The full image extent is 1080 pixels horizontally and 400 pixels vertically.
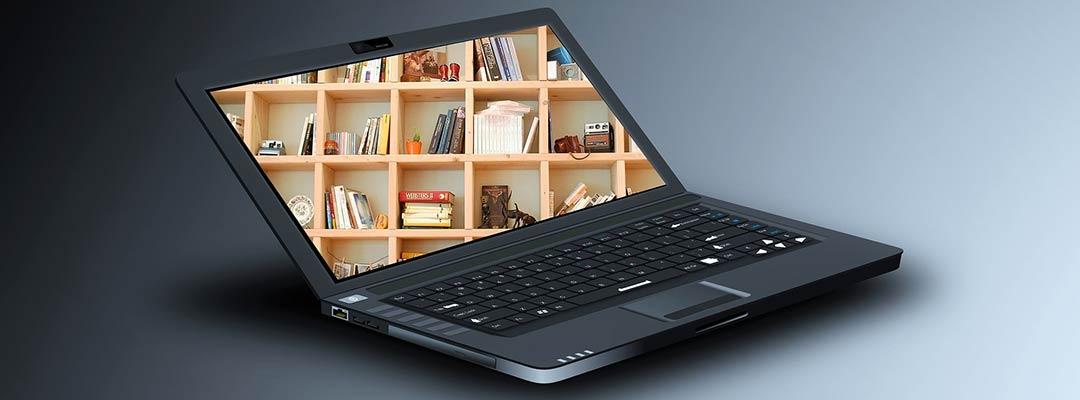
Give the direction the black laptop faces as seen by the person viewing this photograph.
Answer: facing the viewer and to the right of the viewer
